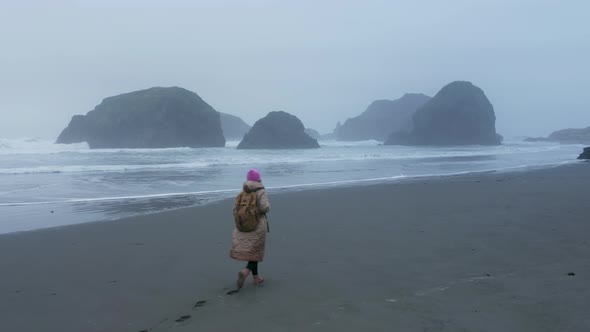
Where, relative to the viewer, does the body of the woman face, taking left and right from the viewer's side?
facing away from the viewer and to the right of the viewer
